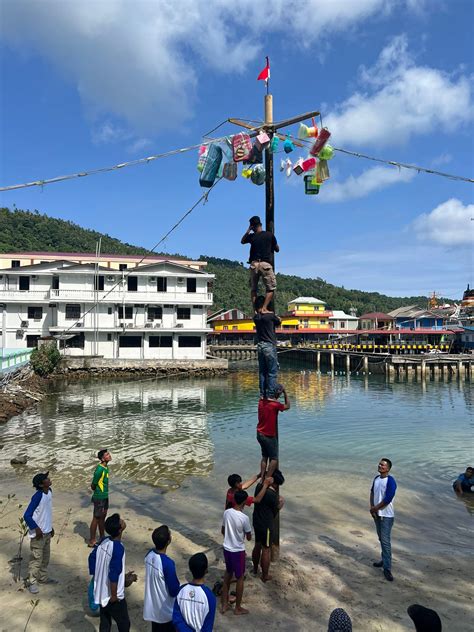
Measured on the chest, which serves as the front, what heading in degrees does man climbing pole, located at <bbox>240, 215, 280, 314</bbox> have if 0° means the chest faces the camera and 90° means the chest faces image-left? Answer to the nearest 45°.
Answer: approximately 180°

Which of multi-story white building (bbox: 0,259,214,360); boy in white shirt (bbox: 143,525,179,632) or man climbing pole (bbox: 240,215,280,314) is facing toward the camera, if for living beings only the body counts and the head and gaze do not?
the multi-story white building

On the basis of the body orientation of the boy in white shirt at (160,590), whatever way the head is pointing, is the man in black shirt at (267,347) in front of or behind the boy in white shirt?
in front

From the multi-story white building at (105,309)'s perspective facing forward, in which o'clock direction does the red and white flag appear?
The red and white flag is roughly at 12 o'clock from the multi-story white building.

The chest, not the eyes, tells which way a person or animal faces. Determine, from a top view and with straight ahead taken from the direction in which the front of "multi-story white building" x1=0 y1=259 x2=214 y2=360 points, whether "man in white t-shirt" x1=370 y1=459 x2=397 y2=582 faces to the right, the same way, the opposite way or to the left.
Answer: to the right

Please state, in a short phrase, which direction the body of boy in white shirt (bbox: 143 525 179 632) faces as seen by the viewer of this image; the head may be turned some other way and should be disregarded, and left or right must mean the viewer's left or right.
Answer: facing away from the viewer and to the right of the viewer

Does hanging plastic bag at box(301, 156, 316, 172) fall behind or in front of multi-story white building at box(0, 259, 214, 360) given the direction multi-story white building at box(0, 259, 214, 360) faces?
in front

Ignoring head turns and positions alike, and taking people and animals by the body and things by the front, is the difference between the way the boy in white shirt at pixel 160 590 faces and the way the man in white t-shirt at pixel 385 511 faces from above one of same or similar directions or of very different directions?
very different directions

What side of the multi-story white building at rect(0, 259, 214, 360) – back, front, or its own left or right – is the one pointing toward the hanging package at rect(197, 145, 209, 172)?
front

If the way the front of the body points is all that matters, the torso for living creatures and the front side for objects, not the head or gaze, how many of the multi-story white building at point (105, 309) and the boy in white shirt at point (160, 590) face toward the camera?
1

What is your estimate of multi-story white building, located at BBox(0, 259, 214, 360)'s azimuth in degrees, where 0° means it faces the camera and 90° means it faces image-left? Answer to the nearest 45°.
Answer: approximately 0°
